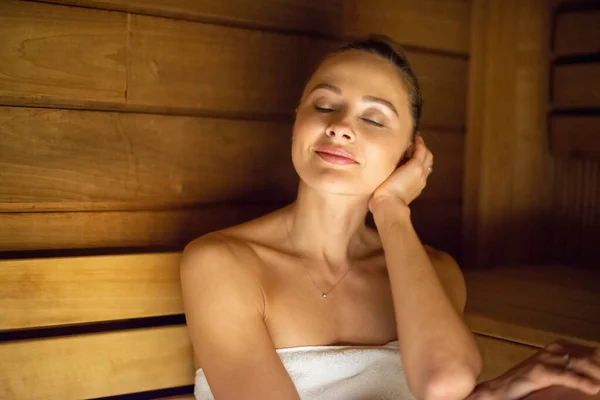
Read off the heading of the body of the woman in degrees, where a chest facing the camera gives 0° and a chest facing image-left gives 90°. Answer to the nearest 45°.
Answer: approximately 0°

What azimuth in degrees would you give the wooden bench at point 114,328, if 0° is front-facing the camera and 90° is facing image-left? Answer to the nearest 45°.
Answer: approximately 0°
